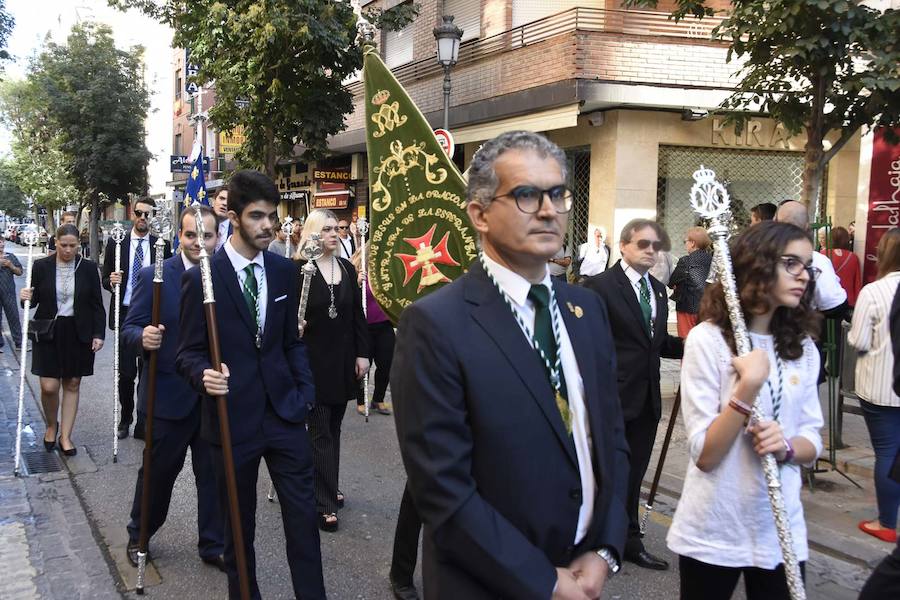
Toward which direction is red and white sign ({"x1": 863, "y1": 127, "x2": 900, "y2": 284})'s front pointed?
toward the camera

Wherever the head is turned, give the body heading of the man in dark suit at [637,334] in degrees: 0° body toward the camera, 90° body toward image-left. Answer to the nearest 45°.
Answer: approximately 315°

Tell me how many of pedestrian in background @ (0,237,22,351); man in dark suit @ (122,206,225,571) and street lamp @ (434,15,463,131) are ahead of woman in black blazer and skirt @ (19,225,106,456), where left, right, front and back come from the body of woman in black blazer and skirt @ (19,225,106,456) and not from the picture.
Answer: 1

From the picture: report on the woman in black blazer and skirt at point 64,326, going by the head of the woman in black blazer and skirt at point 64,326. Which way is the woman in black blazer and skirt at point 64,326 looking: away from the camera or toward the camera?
toward the camera

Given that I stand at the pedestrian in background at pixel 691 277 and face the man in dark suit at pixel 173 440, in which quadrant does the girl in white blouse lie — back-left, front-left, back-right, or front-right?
front-left

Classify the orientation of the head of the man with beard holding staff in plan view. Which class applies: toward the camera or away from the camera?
toward the camera

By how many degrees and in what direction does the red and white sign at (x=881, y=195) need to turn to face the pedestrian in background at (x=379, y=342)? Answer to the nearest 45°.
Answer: approximately 45° to its right

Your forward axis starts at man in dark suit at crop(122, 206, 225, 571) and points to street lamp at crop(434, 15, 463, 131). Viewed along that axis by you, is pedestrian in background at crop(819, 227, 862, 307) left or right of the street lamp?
right

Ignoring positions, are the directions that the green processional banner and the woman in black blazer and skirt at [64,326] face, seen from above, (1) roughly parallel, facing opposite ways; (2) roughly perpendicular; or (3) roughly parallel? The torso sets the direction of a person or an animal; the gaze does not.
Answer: roughly parallel

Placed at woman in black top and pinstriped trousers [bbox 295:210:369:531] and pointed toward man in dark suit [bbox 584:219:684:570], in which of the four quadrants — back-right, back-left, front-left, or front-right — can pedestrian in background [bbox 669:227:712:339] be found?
front-left

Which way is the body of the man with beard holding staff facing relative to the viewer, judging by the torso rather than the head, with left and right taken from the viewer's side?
facing the viewer and to the right of the viewer
